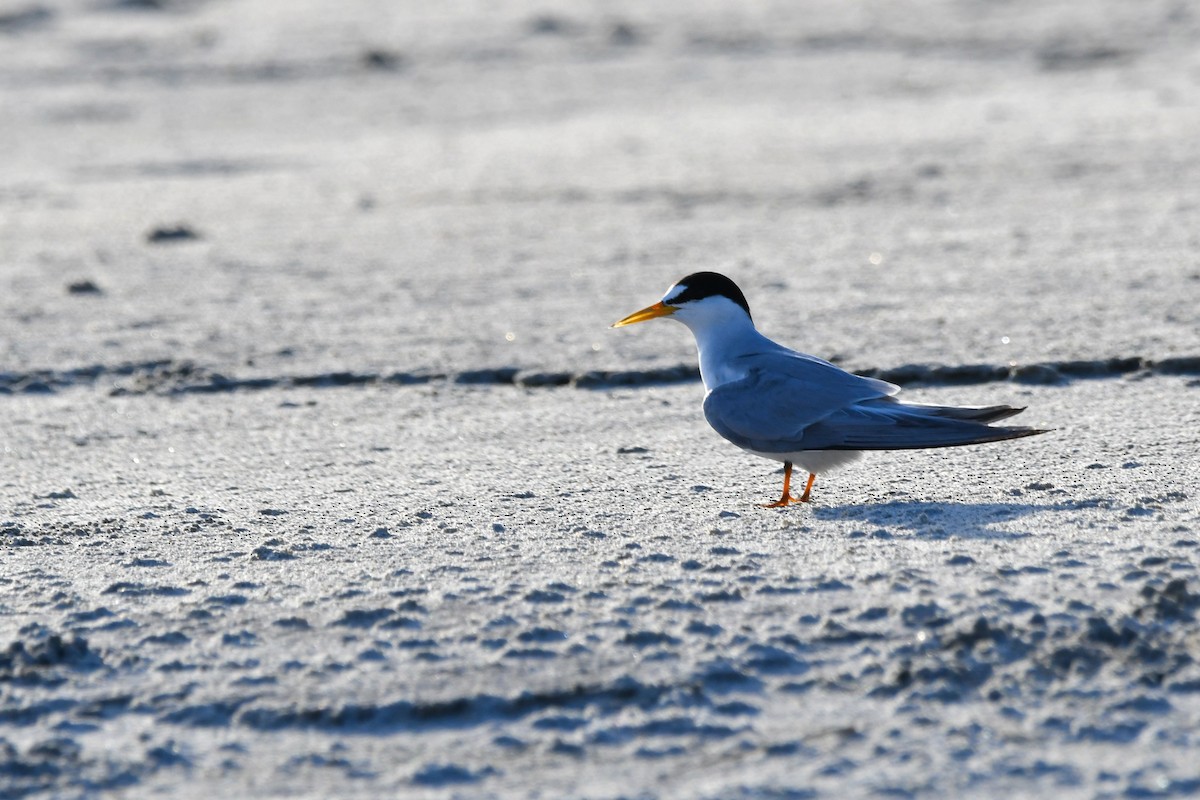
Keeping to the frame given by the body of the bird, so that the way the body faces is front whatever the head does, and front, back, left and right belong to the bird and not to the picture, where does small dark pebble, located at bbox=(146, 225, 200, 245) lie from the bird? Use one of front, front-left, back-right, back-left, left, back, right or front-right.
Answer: front-right

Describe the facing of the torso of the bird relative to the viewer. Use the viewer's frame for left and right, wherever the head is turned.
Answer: facing to the left of the viewer
